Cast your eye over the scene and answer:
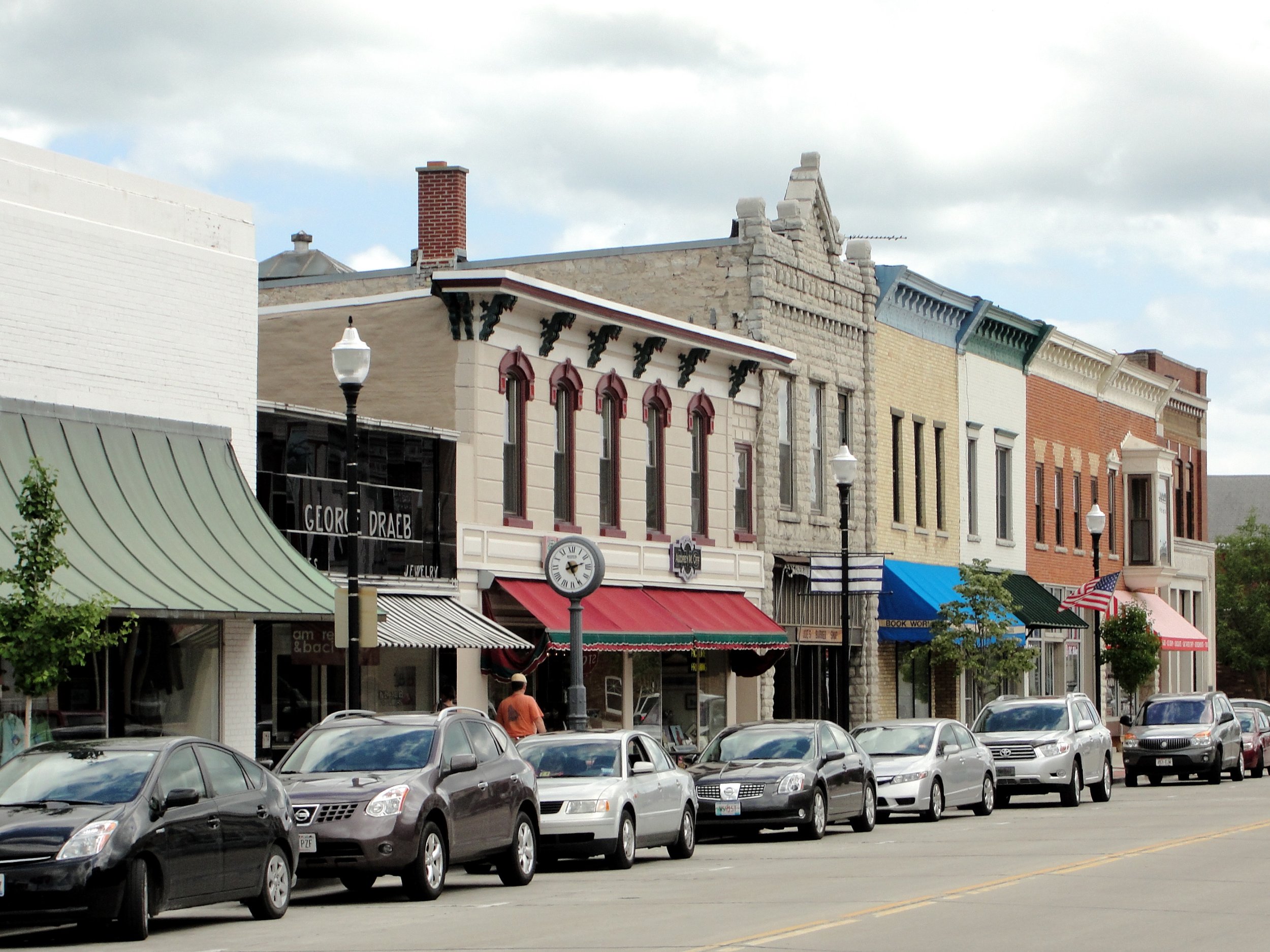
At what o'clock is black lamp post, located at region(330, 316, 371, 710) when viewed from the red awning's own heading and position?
The black lamp post is roughly at 2 o'clock from the red awning.

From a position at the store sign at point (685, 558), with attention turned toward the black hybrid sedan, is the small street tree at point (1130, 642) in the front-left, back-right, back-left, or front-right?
back-left

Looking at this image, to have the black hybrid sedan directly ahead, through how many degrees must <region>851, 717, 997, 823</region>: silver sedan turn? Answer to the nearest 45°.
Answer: approximately 45° to its left

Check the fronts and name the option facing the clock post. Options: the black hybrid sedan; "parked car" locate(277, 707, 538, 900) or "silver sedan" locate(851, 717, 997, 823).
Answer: the silver sedan

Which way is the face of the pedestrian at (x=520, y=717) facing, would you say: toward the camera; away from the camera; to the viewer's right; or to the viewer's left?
away from the camera

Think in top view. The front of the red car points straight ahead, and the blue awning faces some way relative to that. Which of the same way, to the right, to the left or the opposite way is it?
to the left

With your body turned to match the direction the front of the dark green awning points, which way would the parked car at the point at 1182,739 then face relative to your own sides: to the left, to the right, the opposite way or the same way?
to the right

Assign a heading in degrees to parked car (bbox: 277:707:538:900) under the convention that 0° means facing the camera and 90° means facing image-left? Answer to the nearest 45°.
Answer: approximately 45°

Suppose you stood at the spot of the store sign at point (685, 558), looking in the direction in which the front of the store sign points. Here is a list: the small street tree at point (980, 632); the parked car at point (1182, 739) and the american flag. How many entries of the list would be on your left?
3

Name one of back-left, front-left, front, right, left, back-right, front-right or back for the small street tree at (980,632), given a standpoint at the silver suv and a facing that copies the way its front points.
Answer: back-right

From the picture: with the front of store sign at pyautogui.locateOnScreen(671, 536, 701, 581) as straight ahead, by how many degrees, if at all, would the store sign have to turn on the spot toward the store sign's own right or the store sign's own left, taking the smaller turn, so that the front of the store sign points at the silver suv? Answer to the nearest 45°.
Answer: approximately 45° to the store sign's own left

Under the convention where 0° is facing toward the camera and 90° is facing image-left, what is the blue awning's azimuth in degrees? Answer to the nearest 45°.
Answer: approximately 315°
